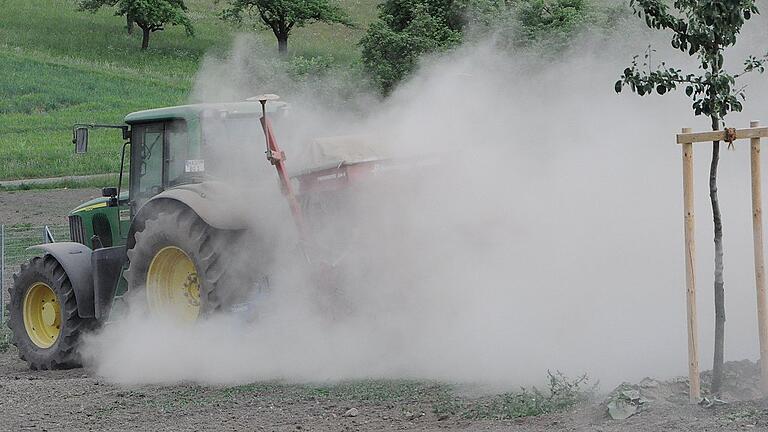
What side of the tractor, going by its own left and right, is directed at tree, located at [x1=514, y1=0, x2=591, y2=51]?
right

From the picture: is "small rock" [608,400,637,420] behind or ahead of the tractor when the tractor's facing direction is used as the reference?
behind

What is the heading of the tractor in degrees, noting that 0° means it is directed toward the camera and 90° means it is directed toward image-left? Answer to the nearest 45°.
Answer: approximately 135°

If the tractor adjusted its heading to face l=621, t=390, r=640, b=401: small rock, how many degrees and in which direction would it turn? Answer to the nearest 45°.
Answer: approximately 180°

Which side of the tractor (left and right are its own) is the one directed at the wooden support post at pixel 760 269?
back

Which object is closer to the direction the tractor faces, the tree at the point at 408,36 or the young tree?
the tree

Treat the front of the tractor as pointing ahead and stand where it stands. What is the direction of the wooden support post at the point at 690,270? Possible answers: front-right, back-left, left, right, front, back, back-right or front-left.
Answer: back

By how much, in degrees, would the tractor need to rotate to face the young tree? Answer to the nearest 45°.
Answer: approximately 180°
